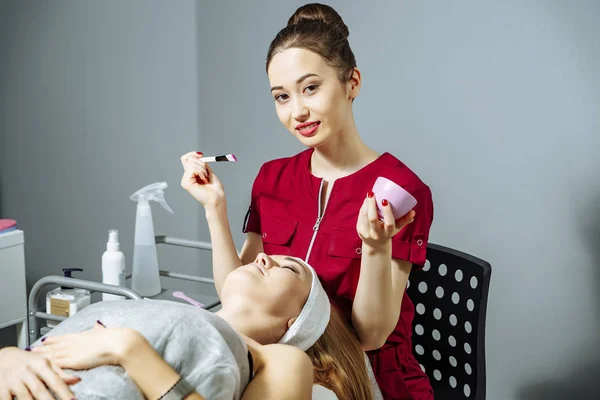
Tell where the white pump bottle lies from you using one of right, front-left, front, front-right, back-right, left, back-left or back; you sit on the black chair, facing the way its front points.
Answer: front-right

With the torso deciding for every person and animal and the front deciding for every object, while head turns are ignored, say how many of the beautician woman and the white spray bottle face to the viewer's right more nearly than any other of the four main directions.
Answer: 1

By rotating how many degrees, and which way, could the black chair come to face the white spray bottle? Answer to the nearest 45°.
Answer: approximately 45° to its right

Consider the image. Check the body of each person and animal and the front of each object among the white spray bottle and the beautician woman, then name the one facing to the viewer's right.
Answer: the white spray bottle

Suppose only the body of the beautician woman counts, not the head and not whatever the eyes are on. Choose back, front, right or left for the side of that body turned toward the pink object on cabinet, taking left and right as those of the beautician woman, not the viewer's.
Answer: right

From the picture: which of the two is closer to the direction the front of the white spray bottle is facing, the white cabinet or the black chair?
the black chair

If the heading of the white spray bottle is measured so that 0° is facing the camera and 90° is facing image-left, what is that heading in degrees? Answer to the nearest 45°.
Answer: approximately 270°

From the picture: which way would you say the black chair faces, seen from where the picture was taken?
facing the viewer and to the left of the viewer

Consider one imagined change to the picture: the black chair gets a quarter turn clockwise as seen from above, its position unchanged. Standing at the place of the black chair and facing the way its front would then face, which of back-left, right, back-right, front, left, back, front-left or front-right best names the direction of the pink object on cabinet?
front-left

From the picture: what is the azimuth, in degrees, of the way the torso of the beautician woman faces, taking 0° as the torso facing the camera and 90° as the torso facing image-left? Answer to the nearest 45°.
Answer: approximately 45°
